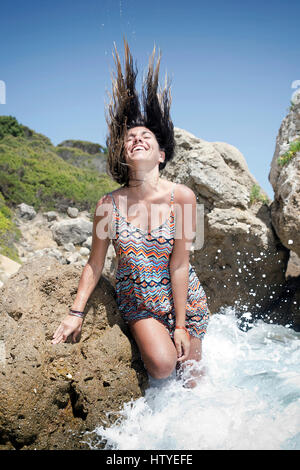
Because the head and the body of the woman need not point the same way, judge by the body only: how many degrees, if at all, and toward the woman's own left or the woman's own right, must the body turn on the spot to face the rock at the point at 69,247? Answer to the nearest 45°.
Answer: approximately 180°

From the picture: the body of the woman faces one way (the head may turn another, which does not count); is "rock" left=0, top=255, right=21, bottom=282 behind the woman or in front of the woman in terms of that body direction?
behind

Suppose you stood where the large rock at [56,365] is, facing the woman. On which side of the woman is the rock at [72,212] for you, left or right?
left

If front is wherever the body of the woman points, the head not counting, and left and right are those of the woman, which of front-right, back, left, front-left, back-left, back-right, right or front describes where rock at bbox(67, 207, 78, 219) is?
back

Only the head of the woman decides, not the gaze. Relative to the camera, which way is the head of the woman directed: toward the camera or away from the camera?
toward the camera

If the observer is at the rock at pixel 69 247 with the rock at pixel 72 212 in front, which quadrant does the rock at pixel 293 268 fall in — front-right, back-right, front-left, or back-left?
back-right

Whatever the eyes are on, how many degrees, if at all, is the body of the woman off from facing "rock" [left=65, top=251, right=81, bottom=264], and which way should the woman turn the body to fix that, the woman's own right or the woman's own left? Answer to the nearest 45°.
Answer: approximately 180°

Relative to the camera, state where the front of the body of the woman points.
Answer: toward the camera

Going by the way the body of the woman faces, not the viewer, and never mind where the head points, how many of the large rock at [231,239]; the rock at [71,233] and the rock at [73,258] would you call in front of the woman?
0

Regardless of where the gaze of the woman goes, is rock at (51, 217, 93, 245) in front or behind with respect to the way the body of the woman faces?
behind

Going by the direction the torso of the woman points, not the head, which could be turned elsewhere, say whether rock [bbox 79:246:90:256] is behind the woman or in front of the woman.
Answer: behind

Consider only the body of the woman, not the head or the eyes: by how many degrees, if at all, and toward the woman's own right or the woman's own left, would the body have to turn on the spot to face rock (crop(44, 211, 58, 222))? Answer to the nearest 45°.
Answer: approximately 180°
